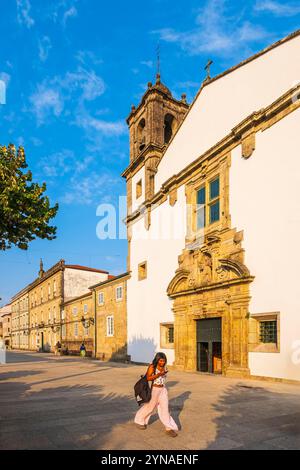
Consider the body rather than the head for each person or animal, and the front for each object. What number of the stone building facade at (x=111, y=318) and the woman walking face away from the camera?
0

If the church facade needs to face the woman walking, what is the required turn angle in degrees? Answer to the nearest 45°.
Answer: approximately 45° to its left

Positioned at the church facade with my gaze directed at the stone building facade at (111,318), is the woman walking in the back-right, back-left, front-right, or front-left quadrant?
back-left

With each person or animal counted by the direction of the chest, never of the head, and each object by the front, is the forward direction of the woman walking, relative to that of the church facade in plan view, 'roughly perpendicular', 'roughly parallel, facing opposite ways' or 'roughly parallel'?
roughly perpendicular

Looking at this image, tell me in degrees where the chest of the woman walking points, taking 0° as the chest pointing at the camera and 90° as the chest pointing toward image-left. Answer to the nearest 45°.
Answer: approximately 315°

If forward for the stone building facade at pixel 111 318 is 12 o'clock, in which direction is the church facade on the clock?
The church facade is roughly at 10 o'clock from the stone building facade.

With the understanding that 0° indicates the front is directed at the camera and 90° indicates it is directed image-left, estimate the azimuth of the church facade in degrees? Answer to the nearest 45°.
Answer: approximately 45°

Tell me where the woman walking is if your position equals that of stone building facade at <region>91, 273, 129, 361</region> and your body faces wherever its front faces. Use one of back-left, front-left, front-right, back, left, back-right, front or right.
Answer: front-left
